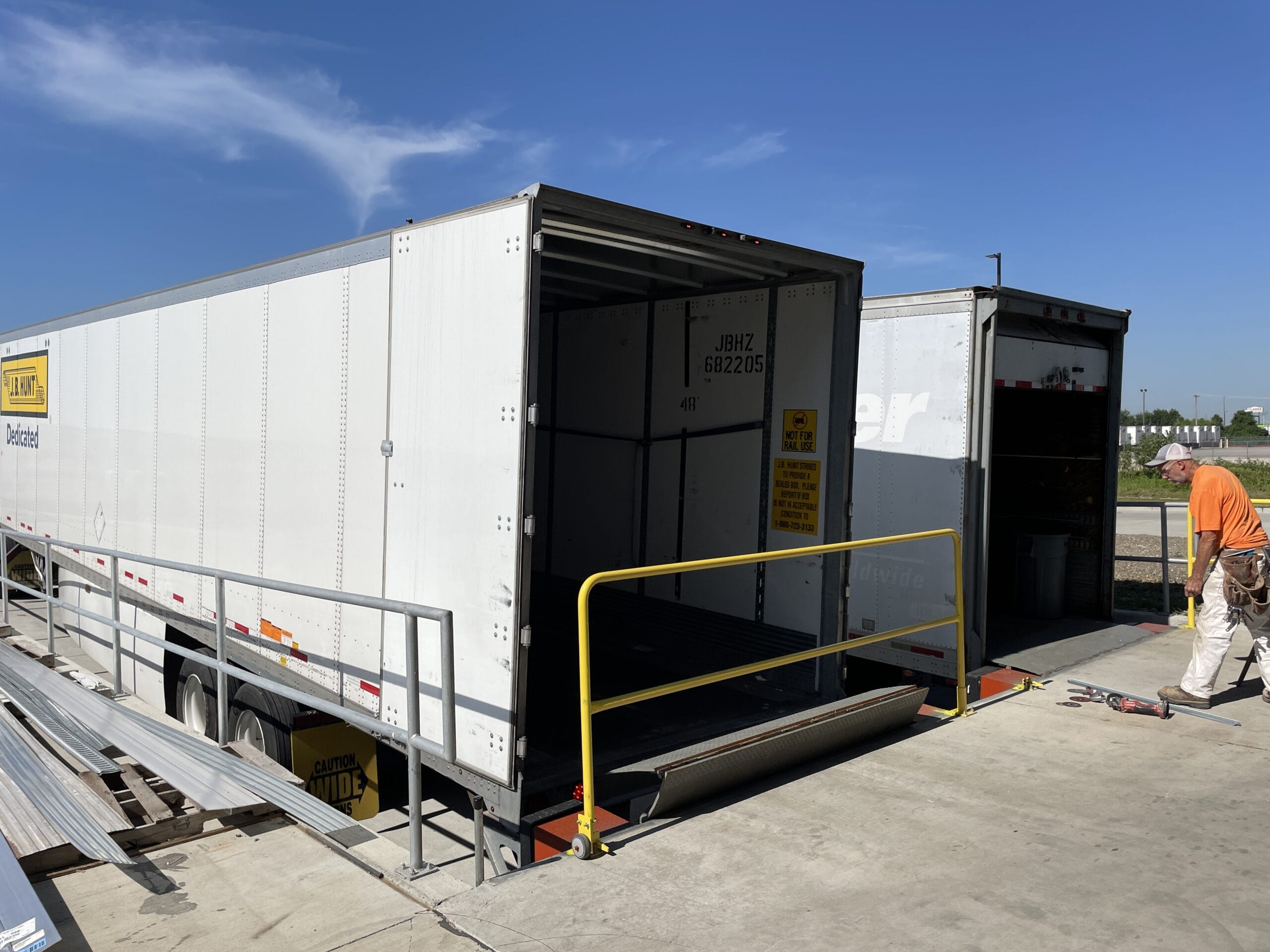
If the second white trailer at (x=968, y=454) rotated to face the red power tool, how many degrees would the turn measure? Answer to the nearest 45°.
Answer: approximately 180°

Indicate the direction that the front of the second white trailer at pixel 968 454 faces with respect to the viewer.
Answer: facing away from the viewer and to the left of the viewer

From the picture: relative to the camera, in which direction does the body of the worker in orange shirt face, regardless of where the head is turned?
to the viewer's left

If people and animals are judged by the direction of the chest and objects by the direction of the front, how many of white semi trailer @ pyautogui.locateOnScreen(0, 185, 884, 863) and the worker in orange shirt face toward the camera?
0

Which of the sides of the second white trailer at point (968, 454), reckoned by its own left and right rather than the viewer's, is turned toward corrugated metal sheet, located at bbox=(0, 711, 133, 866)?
left

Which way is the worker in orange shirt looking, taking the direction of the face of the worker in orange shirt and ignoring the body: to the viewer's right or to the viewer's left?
to the viewer's left

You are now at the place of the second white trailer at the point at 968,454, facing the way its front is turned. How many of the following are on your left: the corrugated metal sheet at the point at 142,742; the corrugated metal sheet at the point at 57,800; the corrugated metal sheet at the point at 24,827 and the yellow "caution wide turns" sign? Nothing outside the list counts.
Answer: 4

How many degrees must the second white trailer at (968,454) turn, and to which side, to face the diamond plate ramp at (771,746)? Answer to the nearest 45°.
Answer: approximately 135° to its left

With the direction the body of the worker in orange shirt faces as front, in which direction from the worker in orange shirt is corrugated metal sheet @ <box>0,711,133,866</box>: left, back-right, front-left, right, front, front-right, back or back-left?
front-left

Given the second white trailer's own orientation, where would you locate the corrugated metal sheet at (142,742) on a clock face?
The corrugated metal sheet is roughly at 9 o'clock from the second white trailer.

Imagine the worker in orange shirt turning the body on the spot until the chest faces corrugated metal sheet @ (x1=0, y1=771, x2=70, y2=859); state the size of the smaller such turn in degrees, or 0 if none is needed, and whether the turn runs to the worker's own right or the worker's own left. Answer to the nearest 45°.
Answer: approximately 45° to the worker's own left

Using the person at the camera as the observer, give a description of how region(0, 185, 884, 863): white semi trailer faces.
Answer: facing away from the viewer and to the left of the viewer
